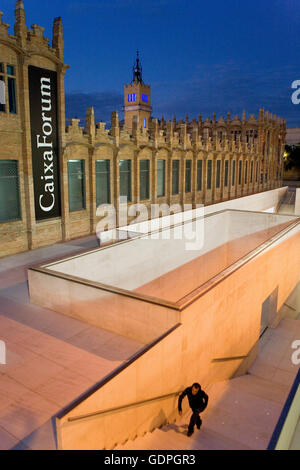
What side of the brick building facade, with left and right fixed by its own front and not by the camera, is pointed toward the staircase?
front

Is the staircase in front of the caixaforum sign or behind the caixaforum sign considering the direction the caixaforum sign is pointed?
in front

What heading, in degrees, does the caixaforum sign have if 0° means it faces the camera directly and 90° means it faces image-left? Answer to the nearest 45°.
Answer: approximately 315°

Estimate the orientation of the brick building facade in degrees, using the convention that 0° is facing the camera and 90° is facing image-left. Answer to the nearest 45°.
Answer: approximately 315°
